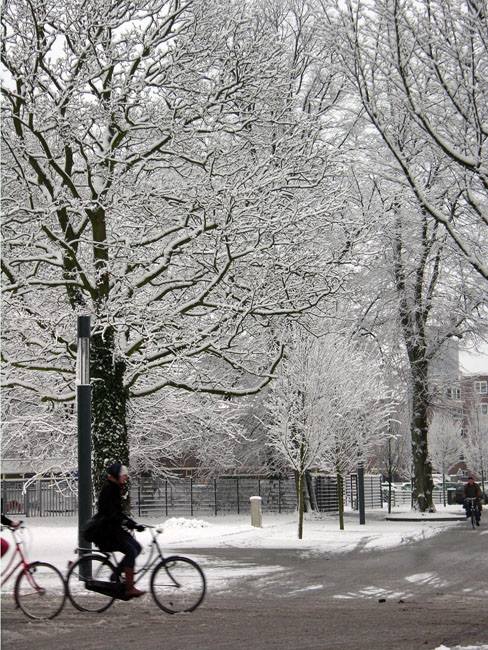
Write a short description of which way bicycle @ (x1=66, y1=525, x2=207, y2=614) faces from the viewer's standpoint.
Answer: facing to the right of the viewer

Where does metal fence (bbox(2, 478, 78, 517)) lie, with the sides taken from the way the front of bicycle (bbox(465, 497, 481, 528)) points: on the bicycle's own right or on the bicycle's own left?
on the bicycle's own right

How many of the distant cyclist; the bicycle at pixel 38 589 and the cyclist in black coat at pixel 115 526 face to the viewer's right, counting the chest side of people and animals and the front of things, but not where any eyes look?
2

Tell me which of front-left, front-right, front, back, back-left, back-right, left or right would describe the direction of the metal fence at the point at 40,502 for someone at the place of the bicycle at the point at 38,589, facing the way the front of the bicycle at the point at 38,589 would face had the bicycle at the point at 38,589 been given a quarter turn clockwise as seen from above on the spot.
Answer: back

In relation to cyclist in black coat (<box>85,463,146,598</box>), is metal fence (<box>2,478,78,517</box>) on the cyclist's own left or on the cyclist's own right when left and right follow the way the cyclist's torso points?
on the cyclist's own left

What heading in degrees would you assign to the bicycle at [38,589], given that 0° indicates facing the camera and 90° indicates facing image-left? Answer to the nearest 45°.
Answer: approximately 270°

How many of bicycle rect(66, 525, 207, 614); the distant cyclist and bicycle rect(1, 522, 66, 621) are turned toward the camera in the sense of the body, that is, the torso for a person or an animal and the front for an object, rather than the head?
1

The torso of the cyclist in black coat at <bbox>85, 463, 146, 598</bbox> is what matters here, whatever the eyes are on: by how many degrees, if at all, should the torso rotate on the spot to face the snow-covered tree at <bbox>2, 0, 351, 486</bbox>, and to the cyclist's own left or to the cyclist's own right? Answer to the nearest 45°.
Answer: approximately 90° to the cyclist's own left

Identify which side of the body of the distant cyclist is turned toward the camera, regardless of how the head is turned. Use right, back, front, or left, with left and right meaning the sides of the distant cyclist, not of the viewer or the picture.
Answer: front

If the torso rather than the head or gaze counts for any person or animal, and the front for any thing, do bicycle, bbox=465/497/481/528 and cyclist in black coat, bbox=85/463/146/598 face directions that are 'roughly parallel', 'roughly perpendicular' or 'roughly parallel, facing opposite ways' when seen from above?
roughly perpendicular

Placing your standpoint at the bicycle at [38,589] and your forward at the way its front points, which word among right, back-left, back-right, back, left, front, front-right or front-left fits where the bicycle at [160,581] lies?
front

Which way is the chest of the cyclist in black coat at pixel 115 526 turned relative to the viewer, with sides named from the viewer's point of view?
facing to the right of the viewer

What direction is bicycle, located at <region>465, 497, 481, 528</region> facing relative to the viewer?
toward the camera
